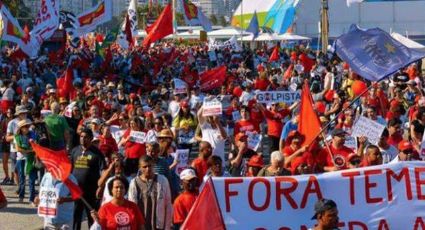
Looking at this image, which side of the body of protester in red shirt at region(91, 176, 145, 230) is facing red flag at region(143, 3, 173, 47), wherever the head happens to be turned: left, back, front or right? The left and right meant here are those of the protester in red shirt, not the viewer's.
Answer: back

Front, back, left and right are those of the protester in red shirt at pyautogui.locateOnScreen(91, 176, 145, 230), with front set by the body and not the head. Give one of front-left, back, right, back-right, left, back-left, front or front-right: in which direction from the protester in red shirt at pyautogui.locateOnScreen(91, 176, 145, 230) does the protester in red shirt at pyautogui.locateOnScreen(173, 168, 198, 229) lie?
back-left

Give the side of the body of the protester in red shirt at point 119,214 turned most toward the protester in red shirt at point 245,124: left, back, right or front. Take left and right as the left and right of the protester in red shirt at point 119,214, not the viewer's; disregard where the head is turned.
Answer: back

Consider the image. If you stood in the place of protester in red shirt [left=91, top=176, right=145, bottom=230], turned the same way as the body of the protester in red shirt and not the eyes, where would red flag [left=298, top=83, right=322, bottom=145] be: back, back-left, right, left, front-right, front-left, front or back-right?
back-left

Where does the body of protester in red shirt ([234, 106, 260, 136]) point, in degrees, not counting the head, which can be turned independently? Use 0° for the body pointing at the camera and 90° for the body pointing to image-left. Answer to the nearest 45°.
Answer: approximately 0°

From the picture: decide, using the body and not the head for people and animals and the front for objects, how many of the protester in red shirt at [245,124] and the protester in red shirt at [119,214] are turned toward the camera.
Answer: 2

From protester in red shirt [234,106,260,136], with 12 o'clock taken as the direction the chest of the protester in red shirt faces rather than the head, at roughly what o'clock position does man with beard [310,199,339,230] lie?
The man with beard is roughly at 12 o'clock from the protester in red shirt.

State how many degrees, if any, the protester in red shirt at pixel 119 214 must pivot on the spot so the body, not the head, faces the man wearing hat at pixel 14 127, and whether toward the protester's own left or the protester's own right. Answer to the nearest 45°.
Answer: approximately 180°

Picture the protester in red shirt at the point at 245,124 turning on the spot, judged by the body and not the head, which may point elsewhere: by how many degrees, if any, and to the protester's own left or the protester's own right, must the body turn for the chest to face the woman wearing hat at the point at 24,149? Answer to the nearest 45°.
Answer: approximately 90° to the protester's own right
